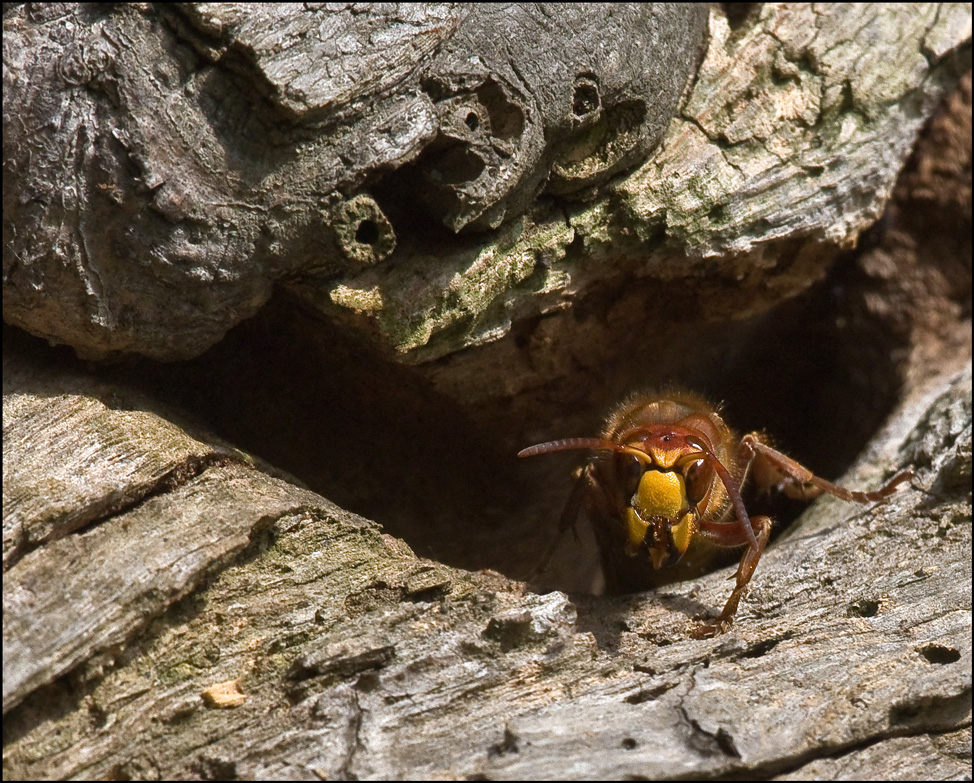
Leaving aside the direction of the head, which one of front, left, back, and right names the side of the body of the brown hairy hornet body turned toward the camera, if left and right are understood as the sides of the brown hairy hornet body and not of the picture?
front
